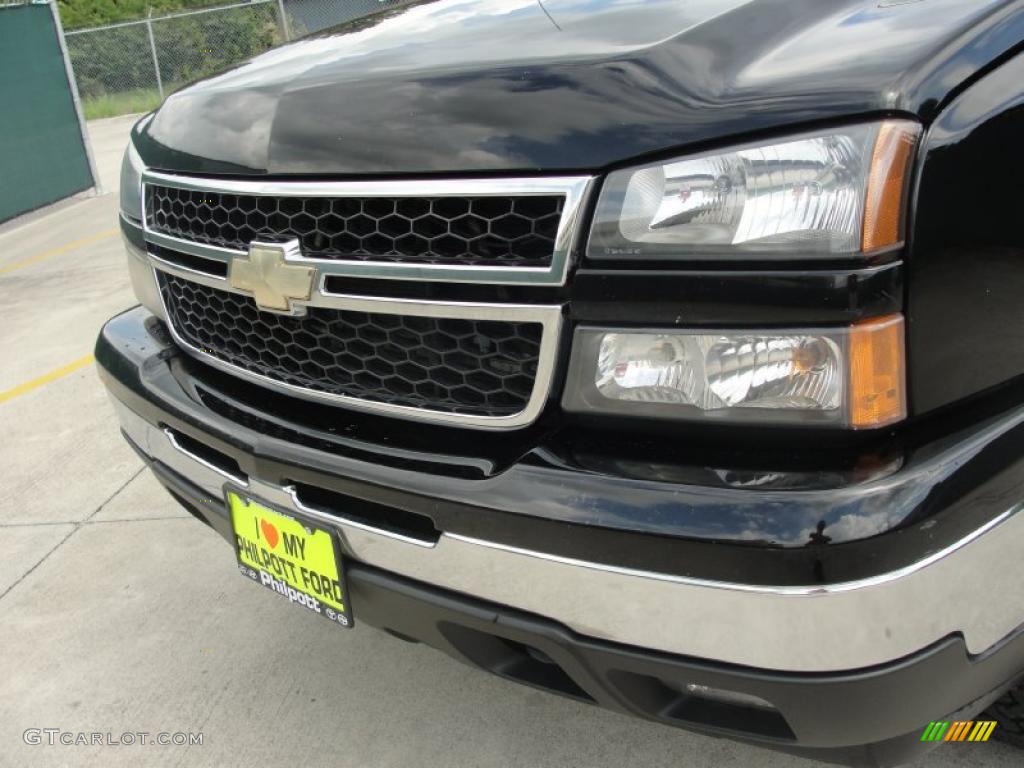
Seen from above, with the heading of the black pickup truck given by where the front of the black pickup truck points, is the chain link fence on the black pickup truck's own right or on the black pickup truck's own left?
on the black pickup truck's own right

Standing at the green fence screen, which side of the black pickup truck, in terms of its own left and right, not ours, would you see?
right

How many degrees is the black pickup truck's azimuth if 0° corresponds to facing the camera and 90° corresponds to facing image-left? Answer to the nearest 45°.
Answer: approximately 45°
